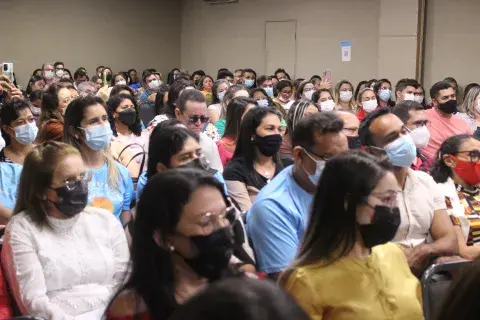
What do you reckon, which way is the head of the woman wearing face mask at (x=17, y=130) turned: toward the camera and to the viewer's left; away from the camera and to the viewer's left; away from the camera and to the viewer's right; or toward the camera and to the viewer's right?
toward the camera and to the viewer's right

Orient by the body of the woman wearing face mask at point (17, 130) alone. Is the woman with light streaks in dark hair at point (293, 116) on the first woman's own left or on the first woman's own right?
on the first woman's own left

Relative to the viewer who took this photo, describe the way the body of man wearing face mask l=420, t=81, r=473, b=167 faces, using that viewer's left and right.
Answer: facing the viewer and to the right of the viewer

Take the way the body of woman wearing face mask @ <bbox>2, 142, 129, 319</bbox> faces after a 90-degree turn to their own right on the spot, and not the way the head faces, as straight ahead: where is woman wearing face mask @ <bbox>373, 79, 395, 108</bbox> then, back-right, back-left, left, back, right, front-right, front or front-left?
back

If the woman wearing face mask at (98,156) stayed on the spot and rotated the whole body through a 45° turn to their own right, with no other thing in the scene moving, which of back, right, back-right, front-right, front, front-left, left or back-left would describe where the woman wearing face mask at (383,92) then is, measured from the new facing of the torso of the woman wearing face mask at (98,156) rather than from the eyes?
back-left

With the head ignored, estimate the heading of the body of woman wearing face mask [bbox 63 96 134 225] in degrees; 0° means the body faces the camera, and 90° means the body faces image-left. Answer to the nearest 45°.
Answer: approximately 315°

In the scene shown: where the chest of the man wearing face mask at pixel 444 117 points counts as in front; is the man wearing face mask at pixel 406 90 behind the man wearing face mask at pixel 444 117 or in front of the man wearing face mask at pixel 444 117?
behind

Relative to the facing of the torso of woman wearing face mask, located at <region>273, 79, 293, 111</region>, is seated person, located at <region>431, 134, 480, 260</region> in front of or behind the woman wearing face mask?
in front

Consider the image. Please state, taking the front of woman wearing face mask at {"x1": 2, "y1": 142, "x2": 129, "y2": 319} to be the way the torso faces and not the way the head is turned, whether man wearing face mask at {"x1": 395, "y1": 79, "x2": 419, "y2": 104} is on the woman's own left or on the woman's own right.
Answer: on the woman's own left

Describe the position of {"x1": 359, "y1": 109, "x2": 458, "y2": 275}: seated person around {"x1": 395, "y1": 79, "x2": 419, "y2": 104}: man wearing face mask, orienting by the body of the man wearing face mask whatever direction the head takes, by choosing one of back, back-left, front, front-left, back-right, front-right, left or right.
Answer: front-right

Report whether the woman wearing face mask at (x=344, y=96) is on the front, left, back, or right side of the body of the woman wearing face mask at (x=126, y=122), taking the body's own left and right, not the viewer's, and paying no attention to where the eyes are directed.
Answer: left

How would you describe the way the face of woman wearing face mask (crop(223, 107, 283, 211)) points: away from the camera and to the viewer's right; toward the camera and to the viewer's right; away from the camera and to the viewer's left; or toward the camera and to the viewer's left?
toward the camera and to the viewer's right

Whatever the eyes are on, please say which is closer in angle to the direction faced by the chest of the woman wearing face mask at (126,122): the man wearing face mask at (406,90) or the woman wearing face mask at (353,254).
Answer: the woman wearing face mask

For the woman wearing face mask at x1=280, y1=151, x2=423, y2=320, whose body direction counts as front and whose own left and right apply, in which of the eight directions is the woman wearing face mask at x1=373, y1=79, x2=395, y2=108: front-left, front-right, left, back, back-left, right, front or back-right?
back-left

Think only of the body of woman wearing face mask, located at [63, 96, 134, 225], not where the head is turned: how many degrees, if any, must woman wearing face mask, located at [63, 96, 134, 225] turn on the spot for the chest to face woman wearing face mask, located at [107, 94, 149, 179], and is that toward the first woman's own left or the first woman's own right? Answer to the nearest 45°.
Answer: approximately 135° to the first woman's own left
